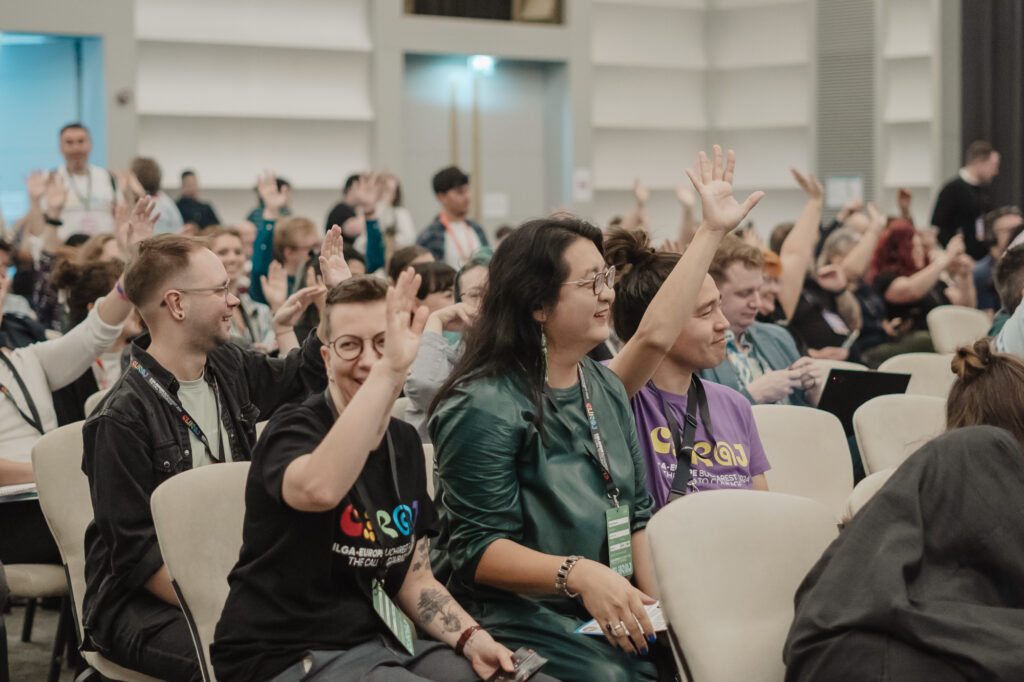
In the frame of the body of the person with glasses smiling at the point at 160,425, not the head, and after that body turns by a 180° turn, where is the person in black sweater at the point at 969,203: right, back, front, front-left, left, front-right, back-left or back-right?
right

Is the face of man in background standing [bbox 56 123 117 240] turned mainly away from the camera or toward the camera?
toward the camera

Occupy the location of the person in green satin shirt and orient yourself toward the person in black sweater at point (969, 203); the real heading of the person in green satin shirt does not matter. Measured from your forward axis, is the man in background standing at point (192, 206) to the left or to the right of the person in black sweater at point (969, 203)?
left

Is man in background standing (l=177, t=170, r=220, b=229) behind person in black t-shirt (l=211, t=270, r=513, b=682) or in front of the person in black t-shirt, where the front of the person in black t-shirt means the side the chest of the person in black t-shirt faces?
behind

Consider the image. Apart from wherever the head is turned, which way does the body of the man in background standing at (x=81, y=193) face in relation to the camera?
toward the camera

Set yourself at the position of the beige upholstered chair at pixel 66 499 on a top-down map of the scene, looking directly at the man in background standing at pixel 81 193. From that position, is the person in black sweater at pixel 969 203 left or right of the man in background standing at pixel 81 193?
right

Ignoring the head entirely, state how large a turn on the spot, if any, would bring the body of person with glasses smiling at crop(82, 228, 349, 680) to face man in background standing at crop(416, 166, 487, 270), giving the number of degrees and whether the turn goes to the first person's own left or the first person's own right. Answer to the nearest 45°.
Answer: approximately 135° to the first person's own left

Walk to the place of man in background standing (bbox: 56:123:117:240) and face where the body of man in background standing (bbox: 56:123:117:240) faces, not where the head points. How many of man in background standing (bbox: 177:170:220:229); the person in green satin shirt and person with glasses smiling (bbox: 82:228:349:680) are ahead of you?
2

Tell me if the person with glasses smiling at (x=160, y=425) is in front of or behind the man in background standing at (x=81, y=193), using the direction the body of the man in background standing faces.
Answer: in front

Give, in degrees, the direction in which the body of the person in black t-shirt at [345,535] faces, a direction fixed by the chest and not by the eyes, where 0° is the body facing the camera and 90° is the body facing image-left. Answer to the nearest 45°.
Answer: approximately 315°

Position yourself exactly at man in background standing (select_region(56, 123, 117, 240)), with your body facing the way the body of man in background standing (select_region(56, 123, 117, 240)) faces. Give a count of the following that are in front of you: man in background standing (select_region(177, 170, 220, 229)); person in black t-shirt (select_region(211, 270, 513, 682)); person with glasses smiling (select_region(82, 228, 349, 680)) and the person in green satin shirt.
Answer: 3

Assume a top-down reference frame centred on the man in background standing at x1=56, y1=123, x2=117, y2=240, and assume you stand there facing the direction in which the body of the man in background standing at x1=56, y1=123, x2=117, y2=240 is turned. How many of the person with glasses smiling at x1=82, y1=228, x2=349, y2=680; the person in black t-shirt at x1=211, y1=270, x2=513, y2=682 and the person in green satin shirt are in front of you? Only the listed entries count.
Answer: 3

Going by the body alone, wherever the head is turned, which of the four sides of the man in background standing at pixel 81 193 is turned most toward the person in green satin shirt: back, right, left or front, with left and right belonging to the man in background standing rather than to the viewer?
front
